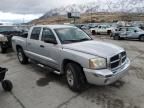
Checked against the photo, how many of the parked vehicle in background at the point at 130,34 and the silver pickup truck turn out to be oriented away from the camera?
0

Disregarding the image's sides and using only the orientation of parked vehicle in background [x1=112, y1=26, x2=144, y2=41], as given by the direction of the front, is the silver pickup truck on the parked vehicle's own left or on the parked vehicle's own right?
on the parked vehicle's own right

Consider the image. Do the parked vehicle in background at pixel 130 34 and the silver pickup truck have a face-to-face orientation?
no

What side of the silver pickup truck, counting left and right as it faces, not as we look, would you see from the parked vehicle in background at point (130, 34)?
left
